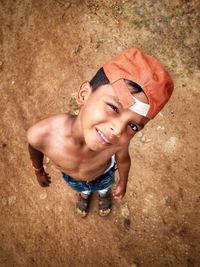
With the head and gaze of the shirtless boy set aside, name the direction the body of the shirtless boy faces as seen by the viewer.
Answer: toward the camera
